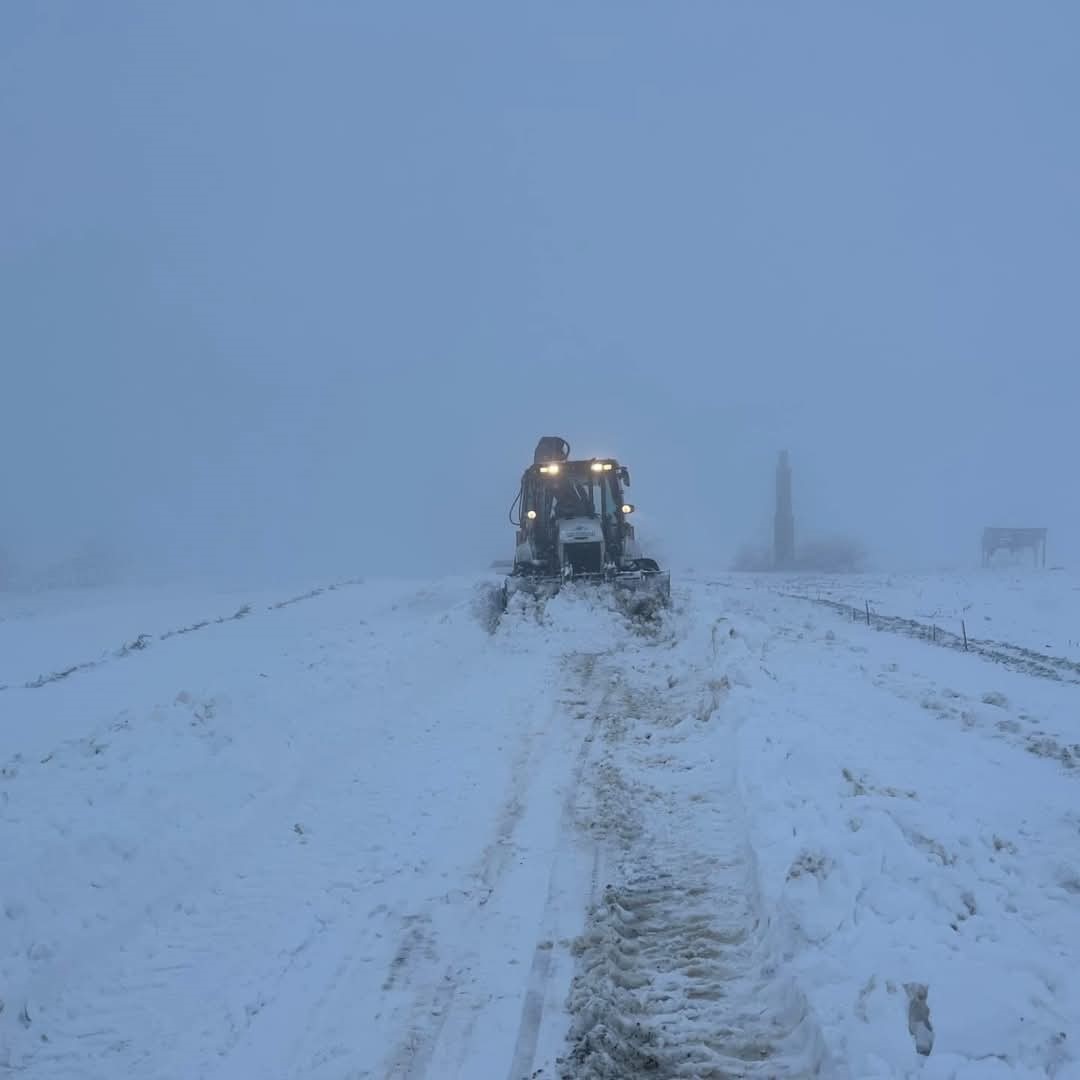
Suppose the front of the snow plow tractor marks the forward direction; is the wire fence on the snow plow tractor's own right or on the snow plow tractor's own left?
on the snow plow tractor's own left

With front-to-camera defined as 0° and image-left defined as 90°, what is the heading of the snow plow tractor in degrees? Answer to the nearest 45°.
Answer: approximately 0°
